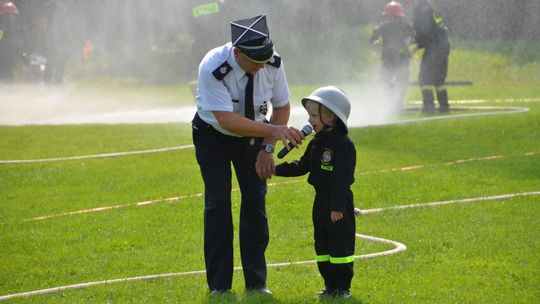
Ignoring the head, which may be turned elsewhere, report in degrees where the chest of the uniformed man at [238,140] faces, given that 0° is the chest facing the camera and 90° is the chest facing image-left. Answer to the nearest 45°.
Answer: approximately 315°

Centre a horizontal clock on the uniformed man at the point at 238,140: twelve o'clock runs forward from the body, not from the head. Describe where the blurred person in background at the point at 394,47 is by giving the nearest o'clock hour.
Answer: The blurred person in background is roughly at 8 o'clock from the uniformed man.

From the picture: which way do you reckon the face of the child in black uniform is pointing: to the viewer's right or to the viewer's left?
to the viewer's left

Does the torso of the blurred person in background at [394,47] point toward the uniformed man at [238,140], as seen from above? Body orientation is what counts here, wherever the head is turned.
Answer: yes

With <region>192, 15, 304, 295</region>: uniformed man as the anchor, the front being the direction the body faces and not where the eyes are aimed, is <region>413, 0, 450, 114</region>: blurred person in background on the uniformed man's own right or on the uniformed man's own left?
on the uniformed man's own left

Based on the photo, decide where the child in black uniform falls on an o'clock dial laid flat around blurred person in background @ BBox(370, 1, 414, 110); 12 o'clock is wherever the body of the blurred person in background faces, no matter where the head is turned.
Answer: The child in black uniform is roughly at 12 o'clock from the blurred person in background.

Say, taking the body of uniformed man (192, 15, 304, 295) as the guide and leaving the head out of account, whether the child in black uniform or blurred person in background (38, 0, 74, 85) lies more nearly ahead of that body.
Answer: the child in black uniform

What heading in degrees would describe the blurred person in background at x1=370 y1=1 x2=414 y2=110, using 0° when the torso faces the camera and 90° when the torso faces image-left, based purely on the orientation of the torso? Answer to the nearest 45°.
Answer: approximately 0°

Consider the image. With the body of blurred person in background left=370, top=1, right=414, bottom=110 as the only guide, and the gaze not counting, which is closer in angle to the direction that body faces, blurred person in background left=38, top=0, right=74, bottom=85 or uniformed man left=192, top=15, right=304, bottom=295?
the uniformed man
